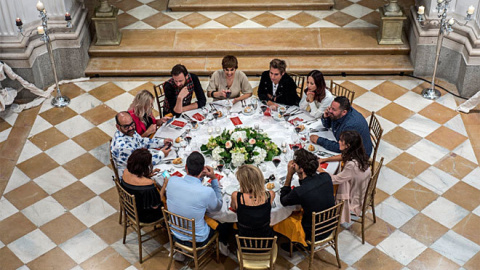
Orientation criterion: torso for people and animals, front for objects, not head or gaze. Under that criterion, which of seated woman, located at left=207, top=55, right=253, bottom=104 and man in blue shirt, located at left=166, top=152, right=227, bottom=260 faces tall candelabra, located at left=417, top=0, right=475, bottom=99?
the man in blue shirt

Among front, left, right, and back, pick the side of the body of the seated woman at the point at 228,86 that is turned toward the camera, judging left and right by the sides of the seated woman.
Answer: front

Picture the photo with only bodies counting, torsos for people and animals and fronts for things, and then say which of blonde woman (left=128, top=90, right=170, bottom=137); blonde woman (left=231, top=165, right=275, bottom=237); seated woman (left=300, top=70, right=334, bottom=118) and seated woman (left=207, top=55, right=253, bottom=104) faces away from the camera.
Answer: blonde woman (left=231, top=165, right=275, bottom=237)

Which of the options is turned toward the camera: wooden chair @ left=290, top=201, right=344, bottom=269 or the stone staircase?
the stone staircase

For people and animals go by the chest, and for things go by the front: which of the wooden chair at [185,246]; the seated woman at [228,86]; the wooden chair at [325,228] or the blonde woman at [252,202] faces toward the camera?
the seated woman

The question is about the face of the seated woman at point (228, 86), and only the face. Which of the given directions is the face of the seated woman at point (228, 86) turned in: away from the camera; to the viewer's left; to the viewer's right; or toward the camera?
toward the camera

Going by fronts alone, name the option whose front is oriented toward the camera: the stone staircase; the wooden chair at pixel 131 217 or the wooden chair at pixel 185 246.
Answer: the stone staircase

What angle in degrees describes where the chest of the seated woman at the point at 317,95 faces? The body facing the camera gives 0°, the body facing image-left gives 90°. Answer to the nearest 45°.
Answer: approximately 45°

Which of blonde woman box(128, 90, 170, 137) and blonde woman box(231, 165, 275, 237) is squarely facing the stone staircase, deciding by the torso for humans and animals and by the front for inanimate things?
blonde woman box(231, 165, 275, 237)

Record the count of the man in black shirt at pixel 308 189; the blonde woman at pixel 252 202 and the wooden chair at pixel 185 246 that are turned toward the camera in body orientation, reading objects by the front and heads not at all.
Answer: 0

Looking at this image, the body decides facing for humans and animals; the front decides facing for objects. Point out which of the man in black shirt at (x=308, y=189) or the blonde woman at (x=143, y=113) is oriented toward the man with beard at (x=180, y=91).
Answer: the man in black shirt

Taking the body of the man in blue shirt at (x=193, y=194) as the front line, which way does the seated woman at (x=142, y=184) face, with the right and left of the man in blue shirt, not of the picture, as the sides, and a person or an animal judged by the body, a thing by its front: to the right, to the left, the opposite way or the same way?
the same way

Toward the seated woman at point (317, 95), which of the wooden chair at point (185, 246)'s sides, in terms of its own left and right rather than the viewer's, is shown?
front

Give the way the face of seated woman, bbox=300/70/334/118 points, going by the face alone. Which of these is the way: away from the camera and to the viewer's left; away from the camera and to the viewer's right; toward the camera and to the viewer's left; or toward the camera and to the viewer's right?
toward the camera and to the viewer's left

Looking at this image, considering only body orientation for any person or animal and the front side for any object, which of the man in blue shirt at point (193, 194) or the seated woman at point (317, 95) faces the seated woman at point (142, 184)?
the seated woman at point (317, 95)

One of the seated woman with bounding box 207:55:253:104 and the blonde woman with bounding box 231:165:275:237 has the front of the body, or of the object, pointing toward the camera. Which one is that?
the seated woman

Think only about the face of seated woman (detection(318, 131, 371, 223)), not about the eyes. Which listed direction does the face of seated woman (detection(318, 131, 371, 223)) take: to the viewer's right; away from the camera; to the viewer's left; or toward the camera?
to the viewer's left

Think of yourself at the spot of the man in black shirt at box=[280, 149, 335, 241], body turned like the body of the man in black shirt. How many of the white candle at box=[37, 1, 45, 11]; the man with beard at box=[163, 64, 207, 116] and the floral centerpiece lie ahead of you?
3

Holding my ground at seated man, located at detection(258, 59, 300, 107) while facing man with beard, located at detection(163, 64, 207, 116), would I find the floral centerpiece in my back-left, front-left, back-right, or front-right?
front-left

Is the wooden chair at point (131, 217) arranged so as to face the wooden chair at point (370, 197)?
no

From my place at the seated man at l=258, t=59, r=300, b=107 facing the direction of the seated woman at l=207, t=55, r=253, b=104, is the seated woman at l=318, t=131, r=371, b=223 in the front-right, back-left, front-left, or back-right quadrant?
back-left

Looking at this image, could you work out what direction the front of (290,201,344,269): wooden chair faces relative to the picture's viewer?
facing away from the viewer and to the left of the viewer

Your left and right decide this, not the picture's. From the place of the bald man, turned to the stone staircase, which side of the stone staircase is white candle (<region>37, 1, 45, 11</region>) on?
left

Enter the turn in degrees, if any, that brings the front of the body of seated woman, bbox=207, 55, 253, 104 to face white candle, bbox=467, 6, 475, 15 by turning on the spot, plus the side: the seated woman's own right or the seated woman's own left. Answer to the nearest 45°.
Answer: approximately 90° to the seated woman's own left

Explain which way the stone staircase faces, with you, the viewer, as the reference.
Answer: facing the viewer
